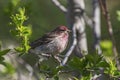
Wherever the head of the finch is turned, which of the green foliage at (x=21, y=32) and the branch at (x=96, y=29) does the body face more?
the branch

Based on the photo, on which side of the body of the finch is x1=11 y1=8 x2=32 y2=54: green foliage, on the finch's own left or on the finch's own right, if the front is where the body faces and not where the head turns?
on the finch's own right

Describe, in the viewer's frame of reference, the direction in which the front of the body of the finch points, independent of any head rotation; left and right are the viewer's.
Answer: facing to the right of the viewer
